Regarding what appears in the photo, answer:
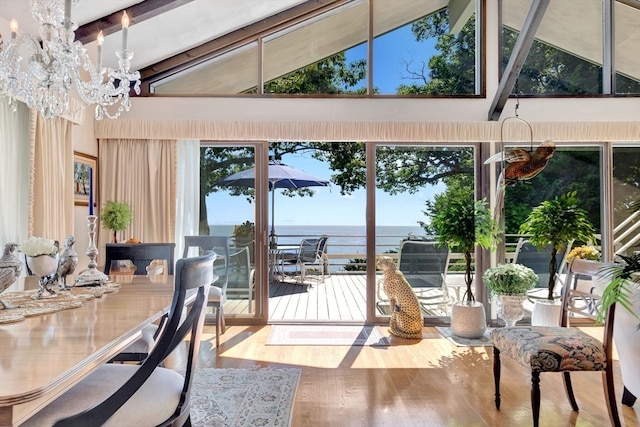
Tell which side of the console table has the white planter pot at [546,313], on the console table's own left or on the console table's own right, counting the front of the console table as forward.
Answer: on the console table's own left

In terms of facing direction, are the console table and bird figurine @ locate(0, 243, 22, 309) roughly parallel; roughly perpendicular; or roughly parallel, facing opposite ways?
roughly perpendicular

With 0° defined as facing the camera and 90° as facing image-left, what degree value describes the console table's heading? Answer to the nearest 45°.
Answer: approximately 0°

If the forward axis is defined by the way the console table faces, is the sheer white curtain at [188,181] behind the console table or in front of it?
behind

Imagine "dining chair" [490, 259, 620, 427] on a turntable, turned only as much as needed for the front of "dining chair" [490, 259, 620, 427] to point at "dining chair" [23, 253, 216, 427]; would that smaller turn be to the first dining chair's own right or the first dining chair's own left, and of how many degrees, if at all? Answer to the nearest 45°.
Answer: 0° — it already faces it

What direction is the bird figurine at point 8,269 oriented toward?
to the viewer's right

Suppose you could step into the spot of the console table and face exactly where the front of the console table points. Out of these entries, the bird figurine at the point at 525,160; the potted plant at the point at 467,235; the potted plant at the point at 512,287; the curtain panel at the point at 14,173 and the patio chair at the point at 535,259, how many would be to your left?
4

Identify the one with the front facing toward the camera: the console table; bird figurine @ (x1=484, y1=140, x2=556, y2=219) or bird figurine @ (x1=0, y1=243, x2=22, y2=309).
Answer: the console table

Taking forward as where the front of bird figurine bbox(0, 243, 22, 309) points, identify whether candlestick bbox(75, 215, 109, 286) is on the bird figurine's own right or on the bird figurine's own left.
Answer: on the bird figurine's own left

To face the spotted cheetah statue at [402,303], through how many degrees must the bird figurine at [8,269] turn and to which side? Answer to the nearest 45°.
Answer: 0° — it already faces it

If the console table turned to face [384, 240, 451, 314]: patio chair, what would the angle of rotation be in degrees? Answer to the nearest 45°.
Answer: approximately 90° to its left

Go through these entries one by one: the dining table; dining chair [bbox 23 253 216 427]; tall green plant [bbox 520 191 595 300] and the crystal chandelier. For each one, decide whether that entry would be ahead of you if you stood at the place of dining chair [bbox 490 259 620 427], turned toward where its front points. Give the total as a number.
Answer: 3

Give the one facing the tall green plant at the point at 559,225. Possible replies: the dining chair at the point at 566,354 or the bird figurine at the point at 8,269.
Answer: the bird figurine

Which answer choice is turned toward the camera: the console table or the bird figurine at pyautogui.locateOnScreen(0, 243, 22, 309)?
the console table

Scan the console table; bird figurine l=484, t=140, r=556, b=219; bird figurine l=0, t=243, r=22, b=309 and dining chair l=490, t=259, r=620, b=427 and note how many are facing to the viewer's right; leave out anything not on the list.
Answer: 2

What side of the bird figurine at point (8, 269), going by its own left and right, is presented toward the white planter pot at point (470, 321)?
front
